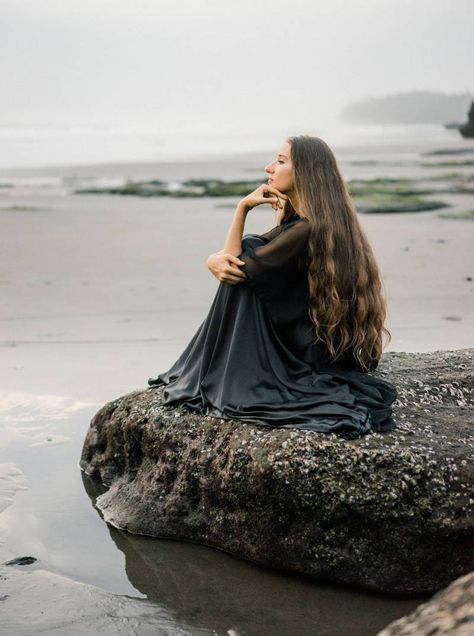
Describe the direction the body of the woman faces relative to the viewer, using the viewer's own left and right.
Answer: facing to the left of the viewer

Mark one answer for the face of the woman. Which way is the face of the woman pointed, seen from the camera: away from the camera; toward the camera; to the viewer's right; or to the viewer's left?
to the viewer's left
